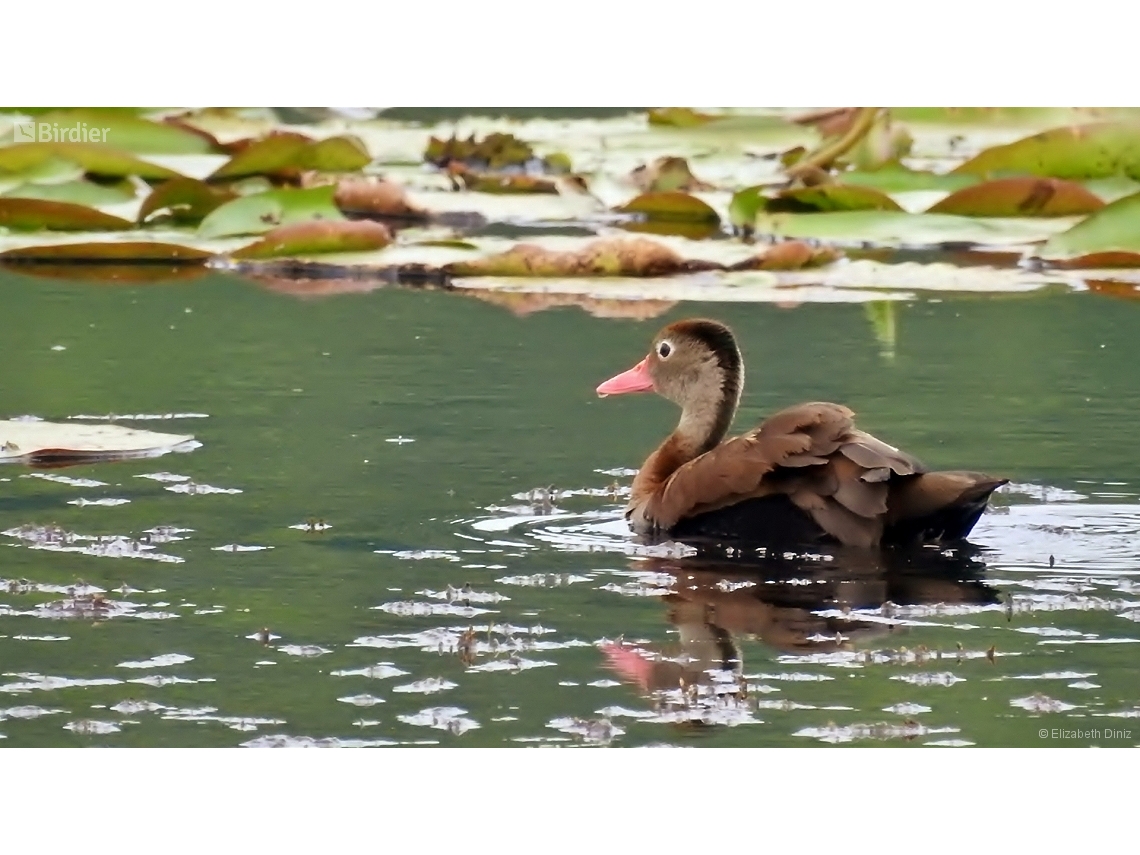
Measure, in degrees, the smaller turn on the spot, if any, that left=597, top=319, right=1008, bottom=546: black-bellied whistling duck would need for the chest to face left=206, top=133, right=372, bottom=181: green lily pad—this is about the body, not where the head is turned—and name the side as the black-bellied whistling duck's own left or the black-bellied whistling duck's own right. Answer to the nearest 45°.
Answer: approximately 45° to the black-bellied whistling duck's own right

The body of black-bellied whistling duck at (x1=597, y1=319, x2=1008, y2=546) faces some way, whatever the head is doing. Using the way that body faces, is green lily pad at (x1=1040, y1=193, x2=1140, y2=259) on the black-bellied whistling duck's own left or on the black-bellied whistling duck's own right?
on the black-bellied whistling duck's own right

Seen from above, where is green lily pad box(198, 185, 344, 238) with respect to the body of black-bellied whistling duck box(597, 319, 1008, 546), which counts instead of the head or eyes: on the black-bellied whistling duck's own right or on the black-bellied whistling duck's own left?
on the black-bellied whistling duck's own right

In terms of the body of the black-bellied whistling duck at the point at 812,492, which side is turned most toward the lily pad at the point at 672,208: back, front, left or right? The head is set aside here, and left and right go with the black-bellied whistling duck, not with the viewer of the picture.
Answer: right

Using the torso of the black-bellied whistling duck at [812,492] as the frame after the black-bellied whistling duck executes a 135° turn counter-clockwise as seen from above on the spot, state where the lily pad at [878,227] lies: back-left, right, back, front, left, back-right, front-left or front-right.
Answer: back-left

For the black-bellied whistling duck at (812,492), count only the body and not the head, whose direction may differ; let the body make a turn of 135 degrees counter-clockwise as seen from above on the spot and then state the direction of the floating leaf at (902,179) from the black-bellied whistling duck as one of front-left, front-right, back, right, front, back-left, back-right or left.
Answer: back-left

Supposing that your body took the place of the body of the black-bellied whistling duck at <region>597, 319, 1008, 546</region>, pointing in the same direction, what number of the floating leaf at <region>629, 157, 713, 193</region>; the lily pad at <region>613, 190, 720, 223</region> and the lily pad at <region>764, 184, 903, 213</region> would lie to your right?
3

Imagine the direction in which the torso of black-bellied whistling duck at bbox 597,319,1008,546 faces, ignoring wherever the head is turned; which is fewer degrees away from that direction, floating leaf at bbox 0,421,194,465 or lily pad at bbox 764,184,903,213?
the floating leaf

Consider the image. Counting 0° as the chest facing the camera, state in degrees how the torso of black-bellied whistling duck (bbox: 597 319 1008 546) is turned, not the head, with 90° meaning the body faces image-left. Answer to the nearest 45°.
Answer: approximately 90°
